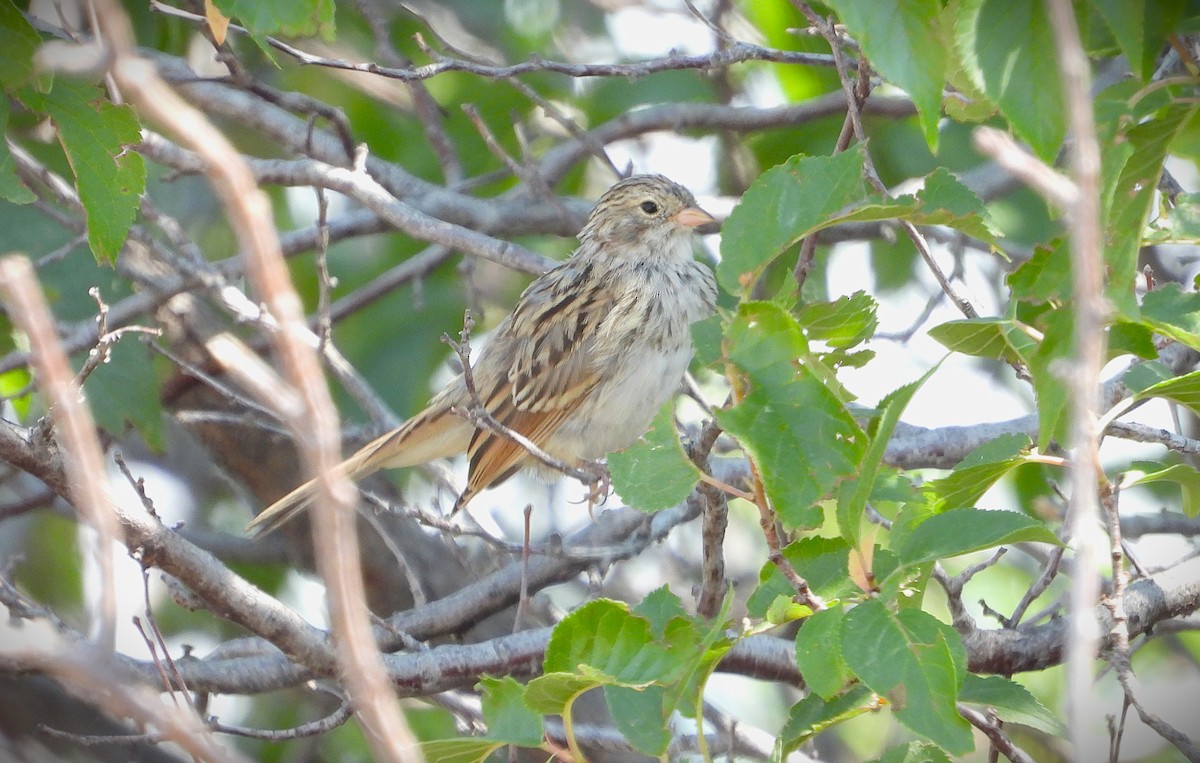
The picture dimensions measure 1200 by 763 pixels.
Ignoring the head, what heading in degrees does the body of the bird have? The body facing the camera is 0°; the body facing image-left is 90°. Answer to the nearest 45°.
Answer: approximately 270°

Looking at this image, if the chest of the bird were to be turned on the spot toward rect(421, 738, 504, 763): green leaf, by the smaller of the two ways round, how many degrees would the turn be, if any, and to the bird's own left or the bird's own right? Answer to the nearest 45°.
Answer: approximately 90° to the bird's own right

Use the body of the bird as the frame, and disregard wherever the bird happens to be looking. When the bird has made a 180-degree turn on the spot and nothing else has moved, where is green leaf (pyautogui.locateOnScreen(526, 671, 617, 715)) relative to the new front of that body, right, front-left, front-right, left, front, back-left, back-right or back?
left

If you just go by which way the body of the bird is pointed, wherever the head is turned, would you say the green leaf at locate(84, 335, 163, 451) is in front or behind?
behind
